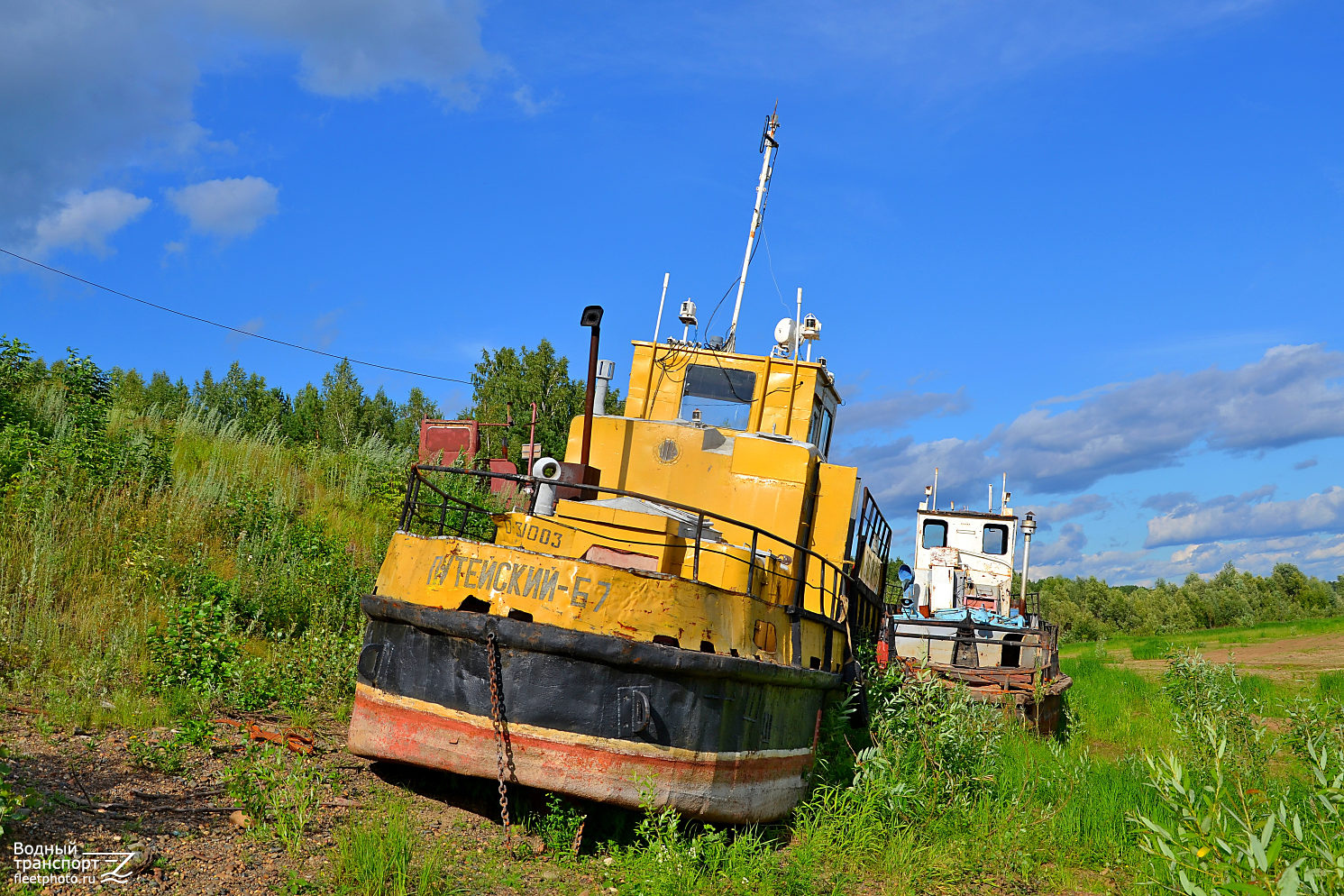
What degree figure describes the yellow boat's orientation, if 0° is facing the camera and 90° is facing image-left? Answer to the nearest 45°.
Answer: approximately 45°

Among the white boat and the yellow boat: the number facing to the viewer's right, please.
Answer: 0

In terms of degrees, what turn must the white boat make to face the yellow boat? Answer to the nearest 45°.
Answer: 0° — it already faces it

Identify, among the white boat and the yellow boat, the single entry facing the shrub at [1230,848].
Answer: the white boat

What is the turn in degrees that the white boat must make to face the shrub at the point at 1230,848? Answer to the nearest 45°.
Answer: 0° — it already faces it

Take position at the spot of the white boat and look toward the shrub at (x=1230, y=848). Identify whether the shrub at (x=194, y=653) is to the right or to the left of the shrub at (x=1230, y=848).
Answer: right

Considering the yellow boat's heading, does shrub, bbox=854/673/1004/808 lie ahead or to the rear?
to the rear

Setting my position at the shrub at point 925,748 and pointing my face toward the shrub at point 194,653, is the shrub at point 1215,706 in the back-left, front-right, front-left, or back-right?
back-right

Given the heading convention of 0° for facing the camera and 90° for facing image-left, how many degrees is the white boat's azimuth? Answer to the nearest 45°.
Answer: approximately 0°

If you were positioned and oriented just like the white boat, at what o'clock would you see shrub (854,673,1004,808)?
The shrub is roughly at 12 o'clock from the white boat.
